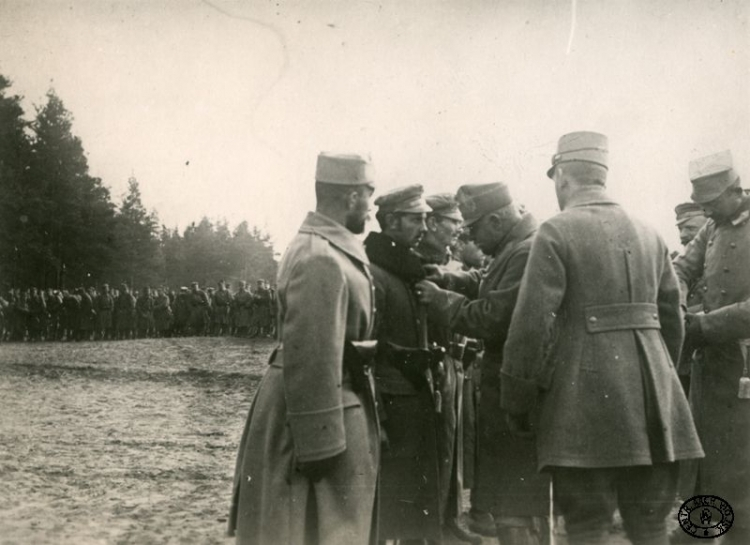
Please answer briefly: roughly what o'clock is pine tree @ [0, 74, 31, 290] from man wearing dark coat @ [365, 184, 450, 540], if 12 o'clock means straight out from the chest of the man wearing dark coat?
The pine tree is roughly at 8 o'clock from the man wearing dark coat.

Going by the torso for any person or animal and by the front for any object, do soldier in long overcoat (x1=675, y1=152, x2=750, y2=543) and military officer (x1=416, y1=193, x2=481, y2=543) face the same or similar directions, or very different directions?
very different directions

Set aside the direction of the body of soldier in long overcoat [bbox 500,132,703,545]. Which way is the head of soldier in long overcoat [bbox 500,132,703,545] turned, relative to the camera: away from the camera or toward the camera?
away from the camera

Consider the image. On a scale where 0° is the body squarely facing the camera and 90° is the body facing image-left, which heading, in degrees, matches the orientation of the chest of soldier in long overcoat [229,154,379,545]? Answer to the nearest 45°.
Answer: approximately 270°

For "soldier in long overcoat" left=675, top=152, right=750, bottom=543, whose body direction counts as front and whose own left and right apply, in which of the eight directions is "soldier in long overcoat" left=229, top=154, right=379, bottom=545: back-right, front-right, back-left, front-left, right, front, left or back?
front

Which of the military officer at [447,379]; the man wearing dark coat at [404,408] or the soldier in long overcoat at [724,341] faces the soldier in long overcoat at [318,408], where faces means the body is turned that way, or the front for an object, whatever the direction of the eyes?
the soldier in long overcoat at [724,341]

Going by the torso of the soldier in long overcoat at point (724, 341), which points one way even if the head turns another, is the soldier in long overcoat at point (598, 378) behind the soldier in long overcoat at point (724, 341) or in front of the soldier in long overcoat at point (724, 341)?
in front

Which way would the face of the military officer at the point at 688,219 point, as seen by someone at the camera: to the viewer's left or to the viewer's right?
to the viewer's left

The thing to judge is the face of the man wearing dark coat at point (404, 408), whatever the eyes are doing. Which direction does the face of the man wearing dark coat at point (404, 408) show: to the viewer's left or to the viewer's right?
to the viewer's right

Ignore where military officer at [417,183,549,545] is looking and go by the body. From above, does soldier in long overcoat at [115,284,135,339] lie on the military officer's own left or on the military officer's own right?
on the military officer's own right

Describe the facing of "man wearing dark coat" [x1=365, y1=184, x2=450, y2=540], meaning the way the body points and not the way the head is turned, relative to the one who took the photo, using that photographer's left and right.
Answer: facing to the right of the viewer

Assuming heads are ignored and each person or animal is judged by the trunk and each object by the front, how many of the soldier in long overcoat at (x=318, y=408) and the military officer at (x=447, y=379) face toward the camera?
0

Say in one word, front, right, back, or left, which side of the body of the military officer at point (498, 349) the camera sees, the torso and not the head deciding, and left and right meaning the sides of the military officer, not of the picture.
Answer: left

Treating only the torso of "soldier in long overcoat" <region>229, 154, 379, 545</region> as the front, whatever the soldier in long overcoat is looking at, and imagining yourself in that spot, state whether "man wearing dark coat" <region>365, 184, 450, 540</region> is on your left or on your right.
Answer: on your left

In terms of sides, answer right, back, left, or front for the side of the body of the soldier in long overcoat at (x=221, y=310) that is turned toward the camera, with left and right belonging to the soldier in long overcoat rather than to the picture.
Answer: front

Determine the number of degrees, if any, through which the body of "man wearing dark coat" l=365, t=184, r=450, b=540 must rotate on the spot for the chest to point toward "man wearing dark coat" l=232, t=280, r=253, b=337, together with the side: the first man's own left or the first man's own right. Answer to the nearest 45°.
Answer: approximately 90° to the first man's own left
